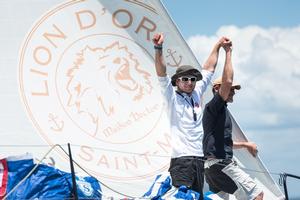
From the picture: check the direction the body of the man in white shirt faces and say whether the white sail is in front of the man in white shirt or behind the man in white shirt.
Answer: behind

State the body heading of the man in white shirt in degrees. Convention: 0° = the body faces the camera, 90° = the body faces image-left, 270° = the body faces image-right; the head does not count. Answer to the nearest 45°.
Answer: approximately 315°
